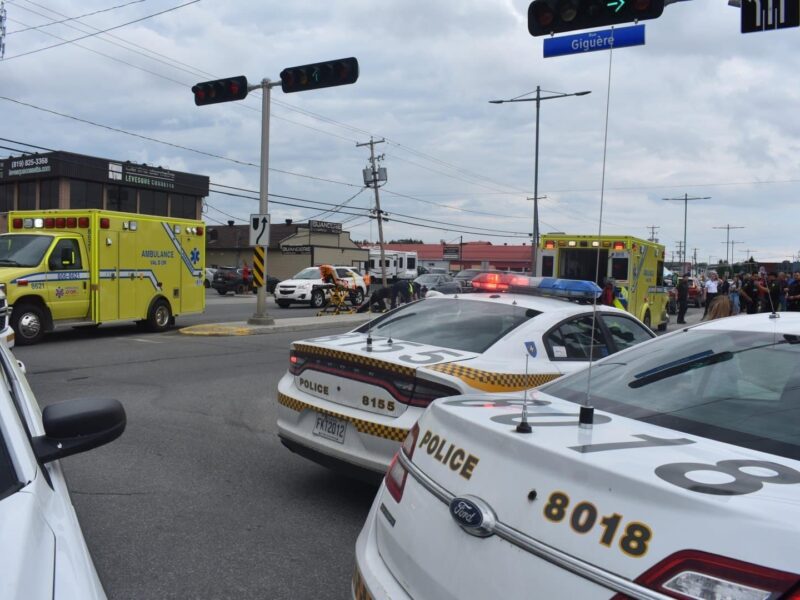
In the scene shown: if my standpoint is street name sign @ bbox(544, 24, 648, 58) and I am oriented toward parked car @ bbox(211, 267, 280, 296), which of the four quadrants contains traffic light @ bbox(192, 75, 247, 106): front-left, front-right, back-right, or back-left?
front-left

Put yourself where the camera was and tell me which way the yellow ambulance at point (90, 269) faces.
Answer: facing the viewer and to the left of the viewer

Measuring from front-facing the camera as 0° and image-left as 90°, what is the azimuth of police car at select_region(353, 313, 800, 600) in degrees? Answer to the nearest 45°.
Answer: approximately 225°

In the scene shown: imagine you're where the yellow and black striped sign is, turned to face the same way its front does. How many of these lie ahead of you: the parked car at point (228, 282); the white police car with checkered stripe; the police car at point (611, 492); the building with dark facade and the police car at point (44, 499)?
3

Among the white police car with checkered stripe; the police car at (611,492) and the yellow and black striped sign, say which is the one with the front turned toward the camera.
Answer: the yellow and black striped sign

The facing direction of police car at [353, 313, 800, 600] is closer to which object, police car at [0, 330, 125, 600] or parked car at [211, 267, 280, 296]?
the parked car

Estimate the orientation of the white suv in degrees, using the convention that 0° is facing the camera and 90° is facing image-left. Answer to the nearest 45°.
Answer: approximately 45°

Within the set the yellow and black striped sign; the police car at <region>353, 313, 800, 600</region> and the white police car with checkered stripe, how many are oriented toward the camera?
1

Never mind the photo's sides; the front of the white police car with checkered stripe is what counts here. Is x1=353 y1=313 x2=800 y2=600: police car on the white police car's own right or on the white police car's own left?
on the white police car's own right

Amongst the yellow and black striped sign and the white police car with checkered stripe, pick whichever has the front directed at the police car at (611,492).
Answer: the yellow and black striped sign

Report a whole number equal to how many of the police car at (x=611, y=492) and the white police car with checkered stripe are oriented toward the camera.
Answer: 0

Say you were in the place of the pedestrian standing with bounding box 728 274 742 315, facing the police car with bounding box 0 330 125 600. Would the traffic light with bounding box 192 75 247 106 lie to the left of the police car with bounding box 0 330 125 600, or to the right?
right

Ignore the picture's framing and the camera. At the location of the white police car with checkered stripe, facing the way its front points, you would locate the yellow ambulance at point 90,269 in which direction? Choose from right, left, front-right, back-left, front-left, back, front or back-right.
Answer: left

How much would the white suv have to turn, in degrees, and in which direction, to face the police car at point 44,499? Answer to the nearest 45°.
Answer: approximately 45° to its left

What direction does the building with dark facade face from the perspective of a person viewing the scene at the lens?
facing the viewer and to the right of the viewer
